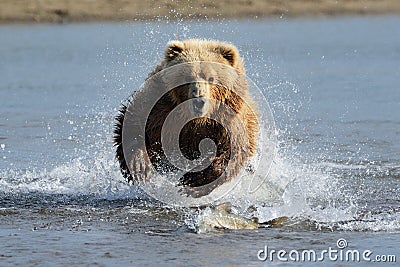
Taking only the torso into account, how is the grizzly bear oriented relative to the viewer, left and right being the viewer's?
facing the viewer
